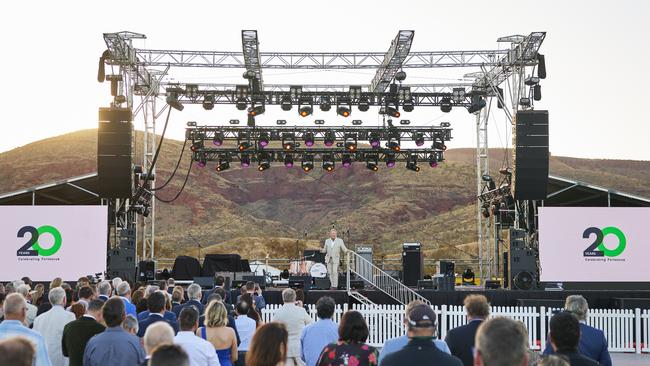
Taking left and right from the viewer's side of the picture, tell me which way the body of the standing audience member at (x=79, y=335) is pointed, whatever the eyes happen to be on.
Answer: facing away from the viewer and to the right of the viewer

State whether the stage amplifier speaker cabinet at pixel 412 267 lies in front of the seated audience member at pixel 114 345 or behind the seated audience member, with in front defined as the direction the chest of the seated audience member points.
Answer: in front

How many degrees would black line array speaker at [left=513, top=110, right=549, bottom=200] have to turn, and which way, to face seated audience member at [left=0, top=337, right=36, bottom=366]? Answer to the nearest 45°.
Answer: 0° — it already faces them

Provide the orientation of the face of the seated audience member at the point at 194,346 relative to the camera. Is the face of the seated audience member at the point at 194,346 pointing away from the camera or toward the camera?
away from the camera

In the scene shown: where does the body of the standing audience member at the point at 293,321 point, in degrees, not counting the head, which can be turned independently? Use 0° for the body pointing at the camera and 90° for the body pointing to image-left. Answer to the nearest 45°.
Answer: approximately 180°

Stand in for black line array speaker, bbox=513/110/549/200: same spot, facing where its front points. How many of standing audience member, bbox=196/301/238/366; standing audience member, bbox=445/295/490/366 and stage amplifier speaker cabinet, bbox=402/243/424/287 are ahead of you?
2

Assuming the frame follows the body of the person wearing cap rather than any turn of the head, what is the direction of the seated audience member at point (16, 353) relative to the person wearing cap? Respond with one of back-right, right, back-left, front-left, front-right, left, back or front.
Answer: back-left

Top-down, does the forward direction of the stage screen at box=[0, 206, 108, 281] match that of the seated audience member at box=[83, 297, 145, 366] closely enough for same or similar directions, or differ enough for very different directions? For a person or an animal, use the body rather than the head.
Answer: very different directions

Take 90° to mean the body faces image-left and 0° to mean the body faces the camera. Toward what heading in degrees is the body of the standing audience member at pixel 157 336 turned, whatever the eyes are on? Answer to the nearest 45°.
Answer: approximately 180°

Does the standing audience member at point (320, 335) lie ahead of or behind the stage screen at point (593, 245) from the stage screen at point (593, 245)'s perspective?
ahead

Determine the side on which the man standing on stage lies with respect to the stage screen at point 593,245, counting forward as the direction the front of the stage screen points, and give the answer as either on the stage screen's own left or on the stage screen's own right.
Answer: on the stage screen's own right

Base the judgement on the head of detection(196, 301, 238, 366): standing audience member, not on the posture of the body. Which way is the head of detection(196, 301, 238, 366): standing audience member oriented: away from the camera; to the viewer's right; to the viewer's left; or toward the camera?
away from the camera

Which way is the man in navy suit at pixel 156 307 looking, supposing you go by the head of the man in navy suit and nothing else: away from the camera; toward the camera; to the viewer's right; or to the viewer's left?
away from the camera

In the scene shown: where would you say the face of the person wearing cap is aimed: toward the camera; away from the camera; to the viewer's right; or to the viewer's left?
away from the camera

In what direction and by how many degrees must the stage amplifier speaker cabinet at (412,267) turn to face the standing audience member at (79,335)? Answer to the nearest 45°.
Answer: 0° — it already faces them
